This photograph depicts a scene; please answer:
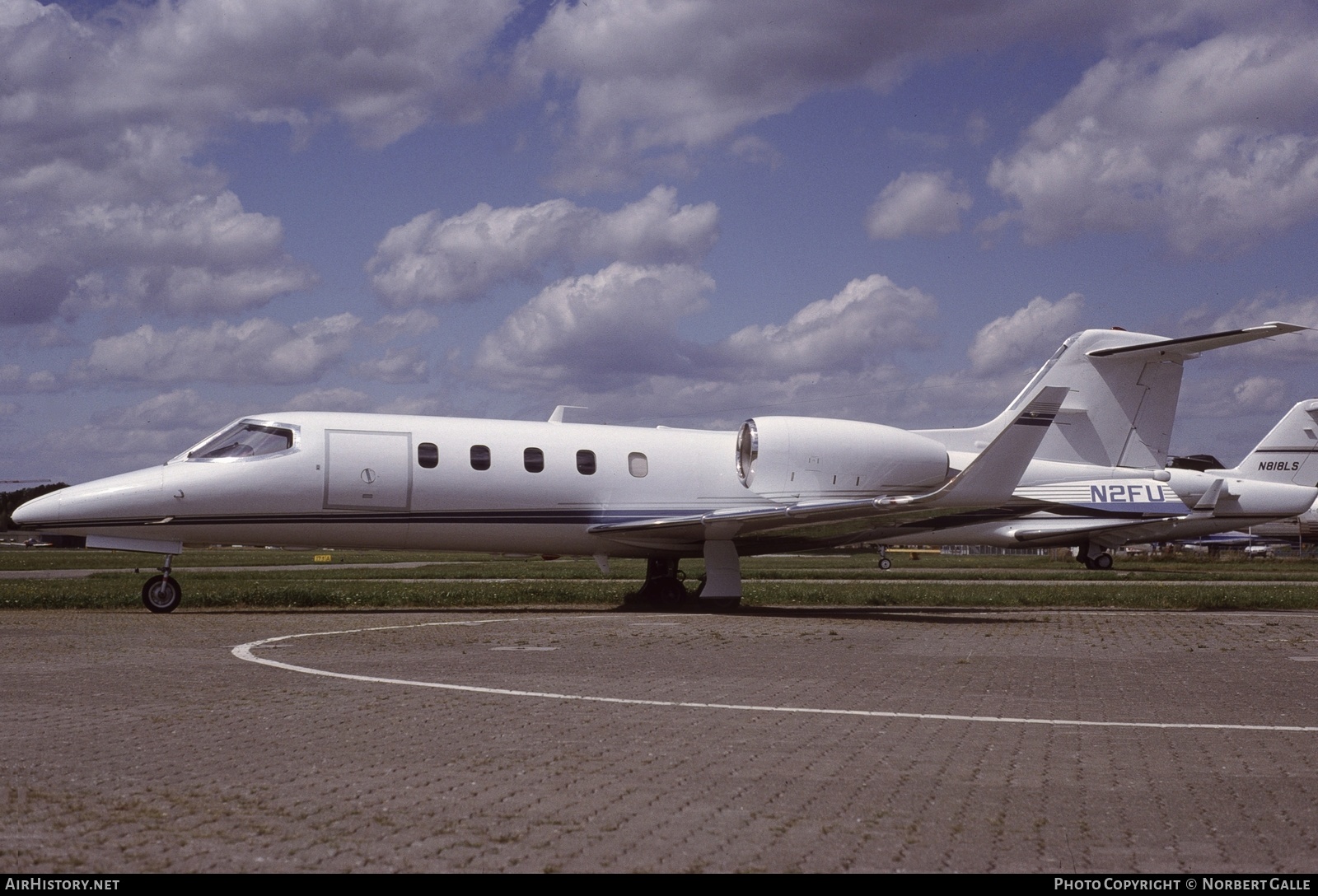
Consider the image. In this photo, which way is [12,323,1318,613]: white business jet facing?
to the viewer's left
